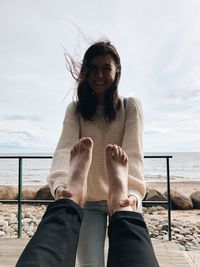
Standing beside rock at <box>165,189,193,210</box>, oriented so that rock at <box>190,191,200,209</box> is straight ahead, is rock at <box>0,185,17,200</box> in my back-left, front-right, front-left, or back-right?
back-left

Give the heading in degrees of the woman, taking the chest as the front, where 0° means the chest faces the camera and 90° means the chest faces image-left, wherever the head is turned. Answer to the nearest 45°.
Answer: approximately 0°

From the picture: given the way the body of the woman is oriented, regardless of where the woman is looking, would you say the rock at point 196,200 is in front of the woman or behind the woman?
behind

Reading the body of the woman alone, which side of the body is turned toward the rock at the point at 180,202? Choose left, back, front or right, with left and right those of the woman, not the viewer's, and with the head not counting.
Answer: back

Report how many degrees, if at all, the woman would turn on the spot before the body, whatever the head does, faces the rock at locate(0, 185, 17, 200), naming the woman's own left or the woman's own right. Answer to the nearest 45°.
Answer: approximately 180°
